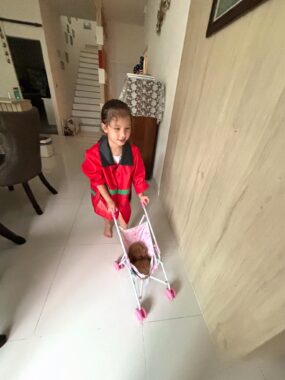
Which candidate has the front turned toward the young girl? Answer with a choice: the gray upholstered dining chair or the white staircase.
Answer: the white staircase

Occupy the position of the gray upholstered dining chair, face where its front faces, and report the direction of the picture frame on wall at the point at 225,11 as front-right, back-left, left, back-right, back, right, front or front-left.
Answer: back

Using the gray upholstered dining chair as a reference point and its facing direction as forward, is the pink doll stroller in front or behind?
behind

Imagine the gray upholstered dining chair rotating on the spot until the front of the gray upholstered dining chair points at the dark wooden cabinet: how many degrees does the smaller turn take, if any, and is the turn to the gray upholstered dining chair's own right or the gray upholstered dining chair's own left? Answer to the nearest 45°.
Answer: approximately 135° to the gray upholstered dining chair's own right

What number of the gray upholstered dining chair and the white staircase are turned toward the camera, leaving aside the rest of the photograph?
1

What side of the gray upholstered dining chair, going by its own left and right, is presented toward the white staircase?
right

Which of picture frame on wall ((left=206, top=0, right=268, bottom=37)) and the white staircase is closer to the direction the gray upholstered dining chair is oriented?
the white staircase

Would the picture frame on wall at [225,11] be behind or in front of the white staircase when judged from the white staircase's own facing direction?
in front

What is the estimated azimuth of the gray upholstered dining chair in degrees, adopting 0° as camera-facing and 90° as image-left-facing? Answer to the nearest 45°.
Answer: approximately 135°

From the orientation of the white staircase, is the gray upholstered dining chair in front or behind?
in front

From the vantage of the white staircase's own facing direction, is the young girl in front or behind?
in front
